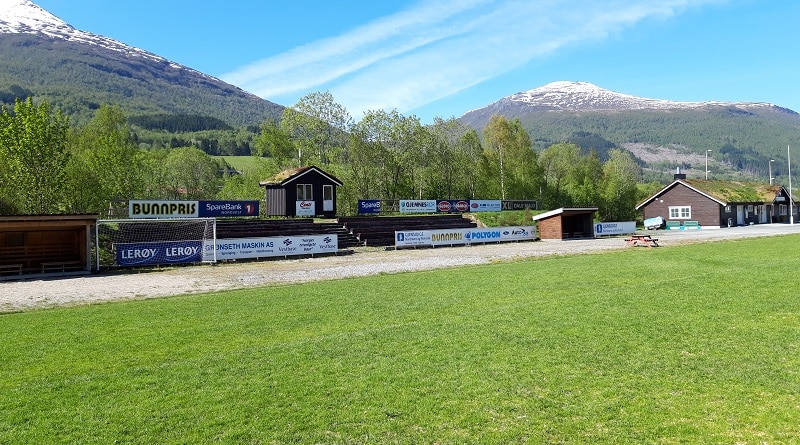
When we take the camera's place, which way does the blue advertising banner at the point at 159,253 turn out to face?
facing the viewer

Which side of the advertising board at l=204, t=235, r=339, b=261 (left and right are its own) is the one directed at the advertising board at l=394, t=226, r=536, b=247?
left

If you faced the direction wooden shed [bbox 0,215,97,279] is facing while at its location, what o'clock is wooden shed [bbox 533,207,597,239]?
wooden shed [bbox 533,207,597,239] is roughly at 9 o'clock from wooden shed [bbox 0,215,97,279].

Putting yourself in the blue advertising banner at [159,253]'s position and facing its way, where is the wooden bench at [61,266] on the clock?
The wooden bench is roughly at 3 o'clock from the blue advertising banner.

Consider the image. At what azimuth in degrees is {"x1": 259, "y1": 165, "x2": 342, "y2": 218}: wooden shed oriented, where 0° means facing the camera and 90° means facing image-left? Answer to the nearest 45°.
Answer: approximately 315°

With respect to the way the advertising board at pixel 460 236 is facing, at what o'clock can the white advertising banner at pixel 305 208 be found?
The white advertising banner is roughly at 5 o'clock from the advertising board.

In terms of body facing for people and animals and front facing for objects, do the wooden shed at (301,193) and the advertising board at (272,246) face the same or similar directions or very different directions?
same or similar directions

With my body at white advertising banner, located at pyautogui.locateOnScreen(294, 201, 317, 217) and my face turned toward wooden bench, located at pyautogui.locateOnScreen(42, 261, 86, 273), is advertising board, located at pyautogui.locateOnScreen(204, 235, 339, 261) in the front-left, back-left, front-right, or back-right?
front-left

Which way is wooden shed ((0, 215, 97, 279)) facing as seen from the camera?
toward the camera

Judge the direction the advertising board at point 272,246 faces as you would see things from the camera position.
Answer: facing the viewer and to the right of the viewer

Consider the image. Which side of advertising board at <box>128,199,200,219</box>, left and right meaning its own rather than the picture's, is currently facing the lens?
front

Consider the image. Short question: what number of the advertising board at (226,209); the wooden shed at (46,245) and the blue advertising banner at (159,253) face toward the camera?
3

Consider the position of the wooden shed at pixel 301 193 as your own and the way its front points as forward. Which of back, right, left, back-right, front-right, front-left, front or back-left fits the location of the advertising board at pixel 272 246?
front-right

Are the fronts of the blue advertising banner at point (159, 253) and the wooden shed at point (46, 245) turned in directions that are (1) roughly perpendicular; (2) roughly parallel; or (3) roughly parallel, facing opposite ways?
roughly parallel

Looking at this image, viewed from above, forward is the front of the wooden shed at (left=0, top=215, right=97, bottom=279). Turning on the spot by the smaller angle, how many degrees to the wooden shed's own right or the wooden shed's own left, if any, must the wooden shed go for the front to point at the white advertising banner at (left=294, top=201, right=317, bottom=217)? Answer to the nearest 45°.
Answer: approximately 135° to the wooden shed's own left

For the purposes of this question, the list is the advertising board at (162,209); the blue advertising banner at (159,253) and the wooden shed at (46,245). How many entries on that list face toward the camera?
3

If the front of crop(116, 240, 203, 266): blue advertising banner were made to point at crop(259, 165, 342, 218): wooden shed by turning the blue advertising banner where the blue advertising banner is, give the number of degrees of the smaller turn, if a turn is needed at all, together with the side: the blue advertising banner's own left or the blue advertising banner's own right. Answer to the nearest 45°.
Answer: approximately 135° to the blue advertising banner's own left
